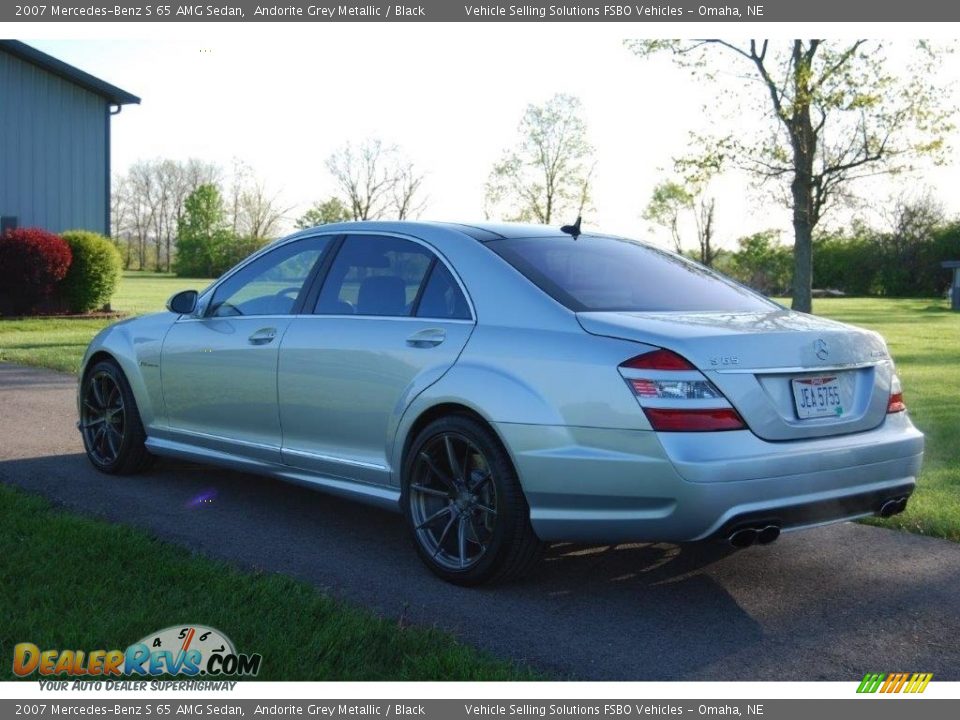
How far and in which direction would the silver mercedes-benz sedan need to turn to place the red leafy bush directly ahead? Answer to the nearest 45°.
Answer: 0° — it already faces it

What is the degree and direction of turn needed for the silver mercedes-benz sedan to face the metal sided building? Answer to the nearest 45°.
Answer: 0° — it already faces it

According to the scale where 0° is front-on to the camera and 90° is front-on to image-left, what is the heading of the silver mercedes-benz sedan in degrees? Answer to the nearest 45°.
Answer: approximately 135°

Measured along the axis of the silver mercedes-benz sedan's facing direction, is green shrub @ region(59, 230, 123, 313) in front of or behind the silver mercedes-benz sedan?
in front

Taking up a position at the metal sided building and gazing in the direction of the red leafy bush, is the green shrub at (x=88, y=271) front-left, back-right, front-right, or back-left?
front-left
